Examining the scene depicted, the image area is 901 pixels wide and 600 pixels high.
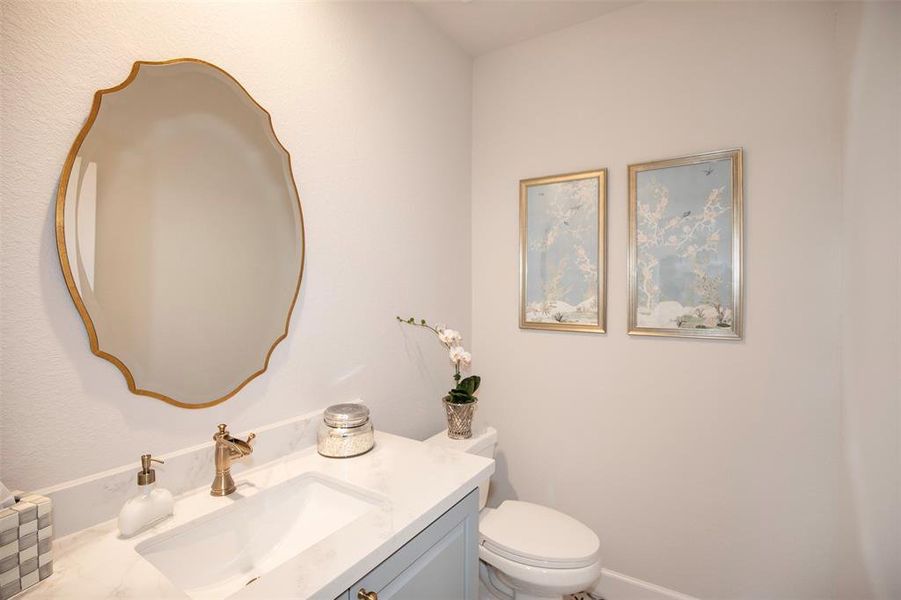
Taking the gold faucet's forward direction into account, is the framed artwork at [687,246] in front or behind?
in front

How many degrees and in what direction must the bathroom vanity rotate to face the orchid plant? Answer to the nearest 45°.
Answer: approximately 90° to its left

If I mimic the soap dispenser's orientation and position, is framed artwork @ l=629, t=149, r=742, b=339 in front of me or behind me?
in front

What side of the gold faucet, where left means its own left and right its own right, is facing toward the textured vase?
left

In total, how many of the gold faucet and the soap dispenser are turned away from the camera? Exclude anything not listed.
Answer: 0

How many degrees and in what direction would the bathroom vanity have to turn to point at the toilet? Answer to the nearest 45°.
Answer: approximately 45° to its left

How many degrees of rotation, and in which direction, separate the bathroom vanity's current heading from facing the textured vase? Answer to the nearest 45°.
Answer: approximately 90° to its left

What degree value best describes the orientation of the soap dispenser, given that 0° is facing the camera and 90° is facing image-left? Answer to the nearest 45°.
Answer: approximately 315°

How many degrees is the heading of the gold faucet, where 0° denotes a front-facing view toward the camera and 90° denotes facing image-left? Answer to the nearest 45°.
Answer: approximately 315°

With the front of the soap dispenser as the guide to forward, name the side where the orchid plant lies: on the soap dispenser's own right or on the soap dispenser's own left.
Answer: on the soap dispenser's own left

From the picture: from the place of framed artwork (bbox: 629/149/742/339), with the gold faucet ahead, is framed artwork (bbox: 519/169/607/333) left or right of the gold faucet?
right

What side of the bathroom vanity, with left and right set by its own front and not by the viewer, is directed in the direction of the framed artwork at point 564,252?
left

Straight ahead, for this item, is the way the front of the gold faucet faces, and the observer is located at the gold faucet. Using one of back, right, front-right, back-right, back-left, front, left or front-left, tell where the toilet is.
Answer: front-left

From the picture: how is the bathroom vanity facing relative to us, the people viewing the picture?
facing the viewer and to the right of the viewer

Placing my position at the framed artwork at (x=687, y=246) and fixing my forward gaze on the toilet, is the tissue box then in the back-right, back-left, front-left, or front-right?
front-left
